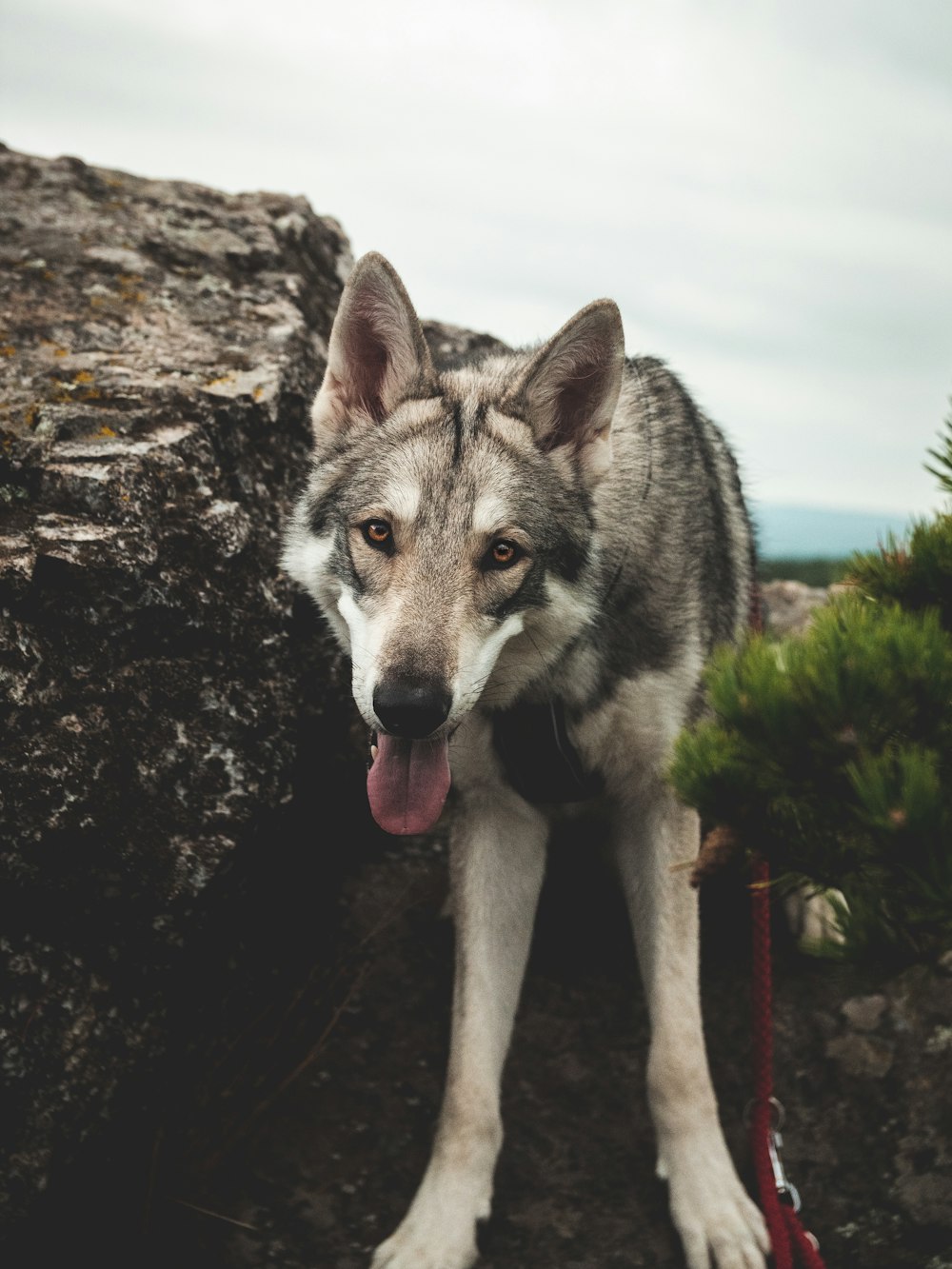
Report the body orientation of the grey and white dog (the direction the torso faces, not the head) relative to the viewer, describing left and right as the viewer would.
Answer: facing the viewer

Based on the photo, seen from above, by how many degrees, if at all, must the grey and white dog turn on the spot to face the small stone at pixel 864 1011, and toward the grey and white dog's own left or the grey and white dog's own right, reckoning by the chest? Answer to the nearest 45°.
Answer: approximately 135° to the grey and white dog's own left

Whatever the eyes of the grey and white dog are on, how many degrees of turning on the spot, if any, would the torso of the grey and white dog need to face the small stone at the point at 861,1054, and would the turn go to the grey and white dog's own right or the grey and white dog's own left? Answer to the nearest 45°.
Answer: approximately 135° to the grey and white dog's own left
